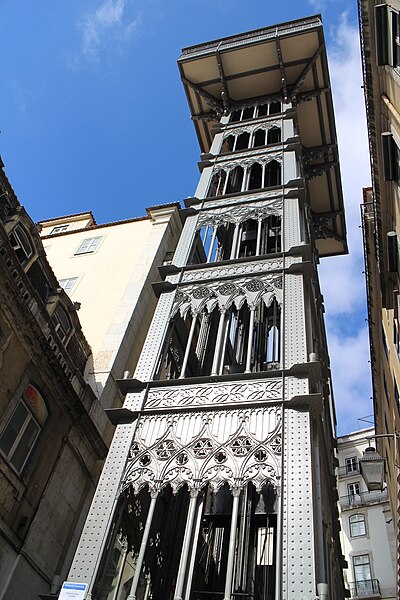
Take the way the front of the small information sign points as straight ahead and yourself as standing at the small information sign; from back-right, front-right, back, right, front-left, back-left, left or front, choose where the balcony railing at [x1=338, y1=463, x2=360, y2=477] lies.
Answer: back-left

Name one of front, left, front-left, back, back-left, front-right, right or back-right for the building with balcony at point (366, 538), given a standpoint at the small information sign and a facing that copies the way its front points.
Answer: back-left

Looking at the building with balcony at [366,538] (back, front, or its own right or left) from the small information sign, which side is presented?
front

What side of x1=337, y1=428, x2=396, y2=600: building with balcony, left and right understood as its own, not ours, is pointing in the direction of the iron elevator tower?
front

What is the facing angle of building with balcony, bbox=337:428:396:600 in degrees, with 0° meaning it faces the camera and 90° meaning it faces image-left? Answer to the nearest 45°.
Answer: approximately 0°

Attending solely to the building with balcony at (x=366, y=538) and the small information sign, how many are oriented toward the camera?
2

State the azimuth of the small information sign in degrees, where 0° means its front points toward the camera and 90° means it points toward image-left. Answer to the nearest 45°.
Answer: approximately 0°

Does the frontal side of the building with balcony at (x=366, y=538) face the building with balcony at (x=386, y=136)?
yes
